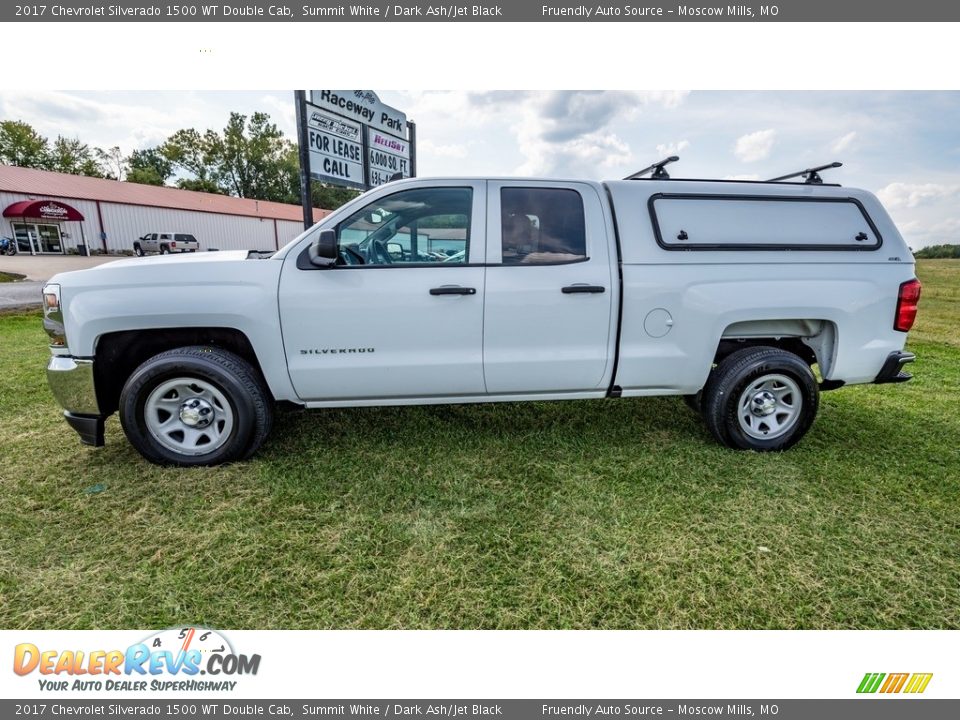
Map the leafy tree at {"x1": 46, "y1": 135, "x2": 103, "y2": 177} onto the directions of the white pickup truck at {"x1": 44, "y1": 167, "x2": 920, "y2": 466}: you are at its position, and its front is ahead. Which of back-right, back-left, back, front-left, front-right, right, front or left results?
front-right

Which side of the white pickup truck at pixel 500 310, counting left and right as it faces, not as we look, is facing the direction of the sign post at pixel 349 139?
right

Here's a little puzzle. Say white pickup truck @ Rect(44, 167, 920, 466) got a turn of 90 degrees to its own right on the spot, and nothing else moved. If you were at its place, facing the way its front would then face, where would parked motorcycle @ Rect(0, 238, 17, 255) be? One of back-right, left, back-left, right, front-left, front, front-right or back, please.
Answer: front-left

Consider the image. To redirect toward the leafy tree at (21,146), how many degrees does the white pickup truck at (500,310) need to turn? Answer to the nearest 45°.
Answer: approximately 45° to its right

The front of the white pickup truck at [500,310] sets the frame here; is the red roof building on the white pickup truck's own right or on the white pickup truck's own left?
on the white pickup truck's own right

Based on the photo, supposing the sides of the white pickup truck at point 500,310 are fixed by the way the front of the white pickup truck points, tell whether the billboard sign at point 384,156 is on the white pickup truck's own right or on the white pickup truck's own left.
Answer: on the white pickup truck's own right

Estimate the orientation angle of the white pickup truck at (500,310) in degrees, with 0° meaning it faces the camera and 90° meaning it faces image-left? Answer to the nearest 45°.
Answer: approximately 90°

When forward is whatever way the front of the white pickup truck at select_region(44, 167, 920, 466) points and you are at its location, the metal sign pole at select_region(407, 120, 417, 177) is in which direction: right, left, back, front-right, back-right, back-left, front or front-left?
right

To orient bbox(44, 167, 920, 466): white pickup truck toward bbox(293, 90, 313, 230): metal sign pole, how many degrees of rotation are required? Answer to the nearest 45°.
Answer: approximately 45° to its right

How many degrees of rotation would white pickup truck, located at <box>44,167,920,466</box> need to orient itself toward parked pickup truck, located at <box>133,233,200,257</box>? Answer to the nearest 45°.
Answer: approximately 45° to its right
